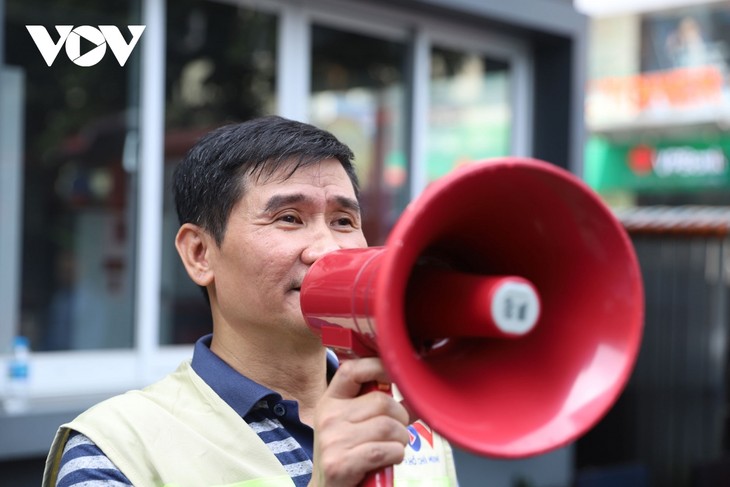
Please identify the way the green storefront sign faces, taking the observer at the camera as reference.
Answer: facing the viewer

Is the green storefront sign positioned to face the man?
yes

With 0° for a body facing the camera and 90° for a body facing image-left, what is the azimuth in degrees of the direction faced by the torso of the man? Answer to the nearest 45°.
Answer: approximately 315°

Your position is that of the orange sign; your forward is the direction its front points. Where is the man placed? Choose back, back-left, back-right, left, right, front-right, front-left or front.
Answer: front

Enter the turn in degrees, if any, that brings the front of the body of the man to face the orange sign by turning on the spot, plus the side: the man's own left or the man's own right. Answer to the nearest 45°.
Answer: approximately 90° to the man's own left

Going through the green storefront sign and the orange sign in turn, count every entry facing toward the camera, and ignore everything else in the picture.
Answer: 2

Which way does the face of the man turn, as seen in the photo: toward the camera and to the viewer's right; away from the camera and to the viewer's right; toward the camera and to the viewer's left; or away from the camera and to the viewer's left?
toward the camera and to the viewer's right
